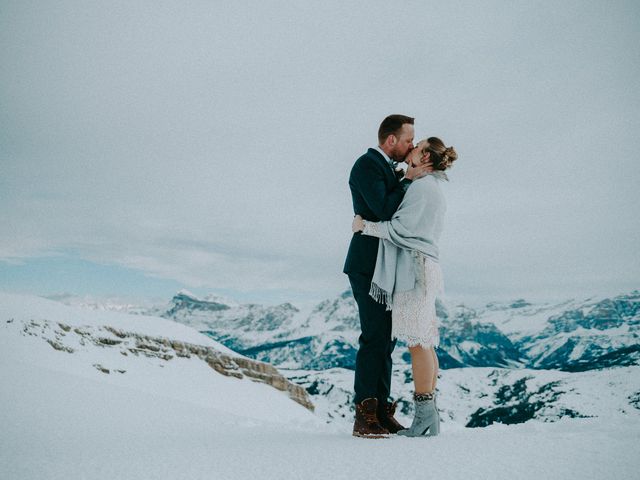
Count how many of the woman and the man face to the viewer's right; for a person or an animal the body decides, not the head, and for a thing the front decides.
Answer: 1

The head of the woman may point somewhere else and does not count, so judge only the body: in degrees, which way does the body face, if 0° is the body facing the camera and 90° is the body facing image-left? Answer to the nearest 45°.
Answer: approximately 90°

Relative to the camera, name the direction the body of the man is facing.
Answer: to the viewer's right

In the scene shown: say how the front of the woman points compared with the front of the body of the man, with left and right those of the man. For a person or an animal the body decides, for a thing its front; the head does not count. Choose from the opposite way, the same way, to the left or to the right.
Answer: the opposite way

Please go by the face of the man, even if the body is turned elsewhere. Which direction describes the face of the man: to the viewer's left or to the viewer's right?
to the viewer's right
